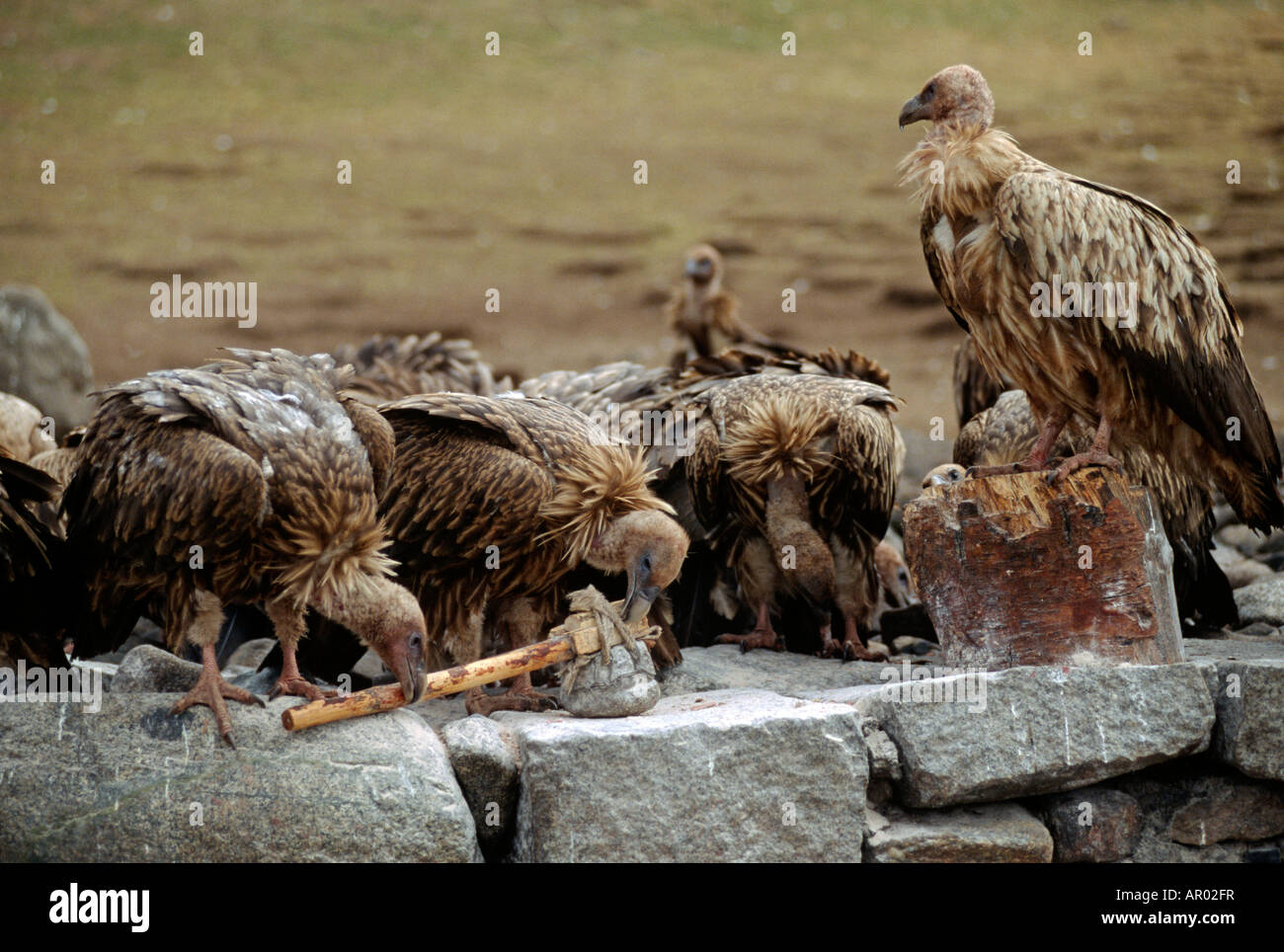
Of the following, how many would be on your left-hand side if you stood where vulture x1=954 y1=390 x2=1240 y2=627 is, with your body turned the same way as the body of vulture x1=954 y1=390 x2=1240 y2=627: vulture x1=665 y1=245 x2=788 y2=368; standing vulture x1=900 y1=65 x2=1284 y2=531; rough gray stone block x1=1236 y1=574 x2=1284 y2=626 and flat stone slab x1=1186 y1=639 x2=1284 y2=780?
2

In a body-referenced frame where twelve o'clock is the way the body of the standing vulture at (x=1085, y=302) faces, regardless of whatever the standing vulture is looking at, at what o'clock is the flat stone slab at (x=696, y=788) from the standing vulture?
The flat stone slab is roughly at 12 o'clock from the standing vulture.

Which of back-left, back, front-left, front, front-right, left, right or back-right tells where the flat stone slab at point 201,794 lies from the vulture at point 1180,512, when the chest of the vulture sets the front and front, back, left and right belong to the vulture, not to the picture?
front-left

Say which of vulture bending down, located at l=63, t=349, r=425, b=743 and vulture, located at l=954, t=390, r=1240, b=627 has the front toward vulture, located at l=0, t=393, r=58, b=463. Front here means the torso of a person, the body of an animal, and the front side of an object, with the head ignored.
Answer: vulture, located at l=954, t=390, r=1240, b=627

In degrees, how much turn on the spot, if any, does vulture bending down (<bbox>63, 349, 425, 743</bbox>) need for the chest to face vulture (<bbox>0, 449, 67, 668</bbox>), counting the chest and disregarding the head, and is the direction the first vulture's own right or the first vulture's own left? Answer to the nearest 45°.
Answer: approximately 180°

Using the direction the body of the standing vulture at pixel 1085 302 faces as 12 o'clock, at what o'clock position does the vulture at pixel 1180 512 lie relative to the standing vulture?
The vulture is roughly at 5 o'clock from the standing vulture.

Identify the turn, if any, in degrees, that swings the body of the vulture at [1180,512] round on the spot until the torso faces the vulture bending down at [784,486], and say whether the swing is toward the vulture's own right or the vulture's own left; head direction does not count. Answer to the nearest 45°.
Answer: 0° — it already faces it

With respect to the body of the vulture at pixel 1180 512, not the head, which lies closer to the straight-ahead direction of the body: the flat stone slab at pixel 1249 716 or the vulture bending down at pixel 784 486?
the vulture bending down

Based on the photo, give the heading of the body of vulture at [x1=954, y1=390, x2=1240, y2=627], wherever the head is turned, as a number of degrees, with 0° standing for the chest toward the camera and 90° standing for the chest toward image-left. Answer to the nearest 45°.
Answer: approximately 90°

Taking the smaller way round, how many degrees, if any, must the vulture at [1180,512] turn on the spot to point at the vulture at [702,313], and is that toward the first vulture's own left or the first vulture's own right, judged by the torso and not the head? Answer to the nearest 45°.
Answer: approximately 45° to the first vulture's own right

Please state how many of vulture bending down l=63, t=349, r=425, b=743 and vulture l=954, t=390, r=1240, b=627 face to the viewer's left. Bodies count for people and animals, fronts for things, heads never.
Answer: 1
